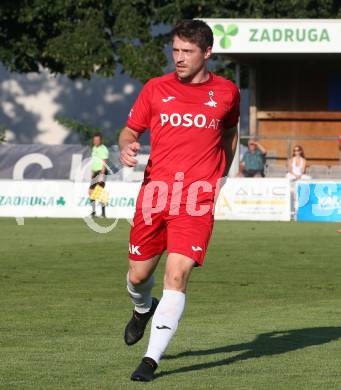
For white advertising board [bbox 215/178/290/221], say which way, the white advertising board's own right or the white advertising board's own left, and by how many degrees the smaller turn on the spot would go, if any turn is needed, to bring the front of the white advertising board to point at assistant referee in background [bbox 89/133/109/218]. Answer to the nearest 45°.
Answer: approximately 90° to the white advertising board's own right

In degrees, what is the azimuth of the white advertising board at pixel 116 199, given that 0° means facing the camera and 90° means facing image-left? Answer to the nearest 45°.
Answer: approximately 0°

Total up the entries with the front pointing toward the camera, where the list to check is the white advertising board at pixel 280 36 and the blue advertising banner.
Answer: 2

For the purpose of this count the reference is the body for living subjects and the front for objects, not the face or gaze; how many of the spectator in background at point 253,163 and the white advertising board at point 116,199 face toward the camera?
2

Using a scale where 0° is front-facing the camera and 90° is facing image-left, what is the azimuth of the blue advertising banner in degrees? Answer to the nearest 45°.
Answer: approximately 0°

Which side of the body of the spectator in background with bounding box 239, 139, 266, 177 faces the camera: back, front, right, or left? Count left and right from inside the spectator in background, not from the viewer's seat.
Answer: front

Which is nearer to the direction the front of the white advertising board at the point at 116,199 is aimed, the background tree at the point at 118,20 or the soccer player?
the soccer player

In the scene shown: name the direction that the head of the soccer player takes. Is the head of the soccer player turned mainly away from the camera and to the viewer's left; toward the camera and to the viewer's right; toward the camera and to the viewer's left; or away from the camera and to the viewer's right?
toward the camera and to the viewer's left

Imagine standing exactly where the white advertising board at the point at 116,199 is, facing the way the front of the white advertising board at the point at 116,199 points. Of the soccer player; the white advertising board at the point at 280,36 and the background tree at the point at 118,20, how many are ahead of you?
1

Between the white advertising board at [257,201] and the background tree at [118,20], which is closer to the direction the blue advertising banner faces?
the white advertising board

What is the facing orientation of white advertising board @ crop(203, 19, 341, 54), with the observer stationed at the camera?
facing the viewer

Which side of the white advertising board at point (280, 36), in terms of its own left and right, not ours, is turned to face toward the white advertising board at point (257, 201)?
front

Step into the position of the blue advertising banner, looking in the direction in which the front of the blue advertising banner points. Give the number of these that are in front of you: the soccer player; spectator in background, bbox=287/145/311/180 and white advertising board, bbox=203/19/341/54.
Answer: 1

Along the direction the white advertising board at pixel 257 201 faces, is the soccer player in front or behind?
in front

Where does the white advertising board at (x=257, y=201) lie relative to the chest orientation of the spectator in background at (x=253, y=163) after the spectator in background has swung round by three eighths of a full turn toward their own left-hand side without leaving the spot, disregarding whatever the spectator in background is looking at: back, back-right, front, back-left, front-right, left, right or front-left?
back-right

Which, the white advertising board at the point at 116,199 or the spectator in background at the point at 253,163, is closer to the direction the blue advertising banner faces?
the white advertising board

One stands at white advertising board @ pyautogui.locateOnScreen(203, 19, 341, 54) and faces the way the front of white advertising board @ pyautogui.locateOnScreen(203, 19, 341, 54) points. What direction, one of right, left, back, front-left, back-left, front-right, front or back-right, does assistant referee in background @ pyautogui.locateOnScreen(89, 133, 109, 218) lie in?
front-right
